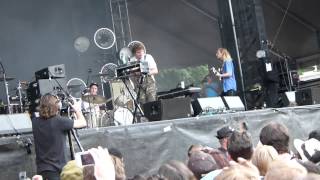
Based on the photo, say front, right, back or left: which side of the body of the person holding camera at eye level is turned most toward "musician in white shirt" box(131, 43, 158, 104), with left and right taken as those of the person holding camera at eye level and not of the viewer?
front

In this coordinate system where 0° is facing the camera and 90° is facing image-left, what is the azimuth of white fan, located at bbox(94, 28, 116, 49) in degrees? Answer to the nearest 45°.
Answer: approximately 0°

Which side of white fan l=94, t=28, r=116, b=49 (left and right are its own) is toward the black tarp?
front

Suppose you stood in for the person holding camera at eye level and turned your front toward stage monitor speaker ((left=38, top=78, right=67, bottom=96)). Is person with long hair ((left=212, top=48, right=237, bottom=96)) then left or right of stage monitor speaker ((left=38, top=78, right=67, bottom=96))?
right

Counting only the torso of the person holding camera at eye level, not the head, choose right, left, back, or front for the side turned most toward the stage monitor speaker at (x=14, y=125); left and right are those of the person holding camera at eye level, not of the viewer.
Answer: left

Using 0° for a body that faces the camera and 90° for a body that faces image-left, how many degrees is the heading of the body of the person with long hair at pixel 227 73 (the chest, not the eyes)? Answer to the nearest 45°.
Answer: approximately 90°

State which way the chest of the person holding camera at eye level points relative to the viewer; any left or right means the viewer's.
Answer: facing away from the viewer and to the right of the viewer
